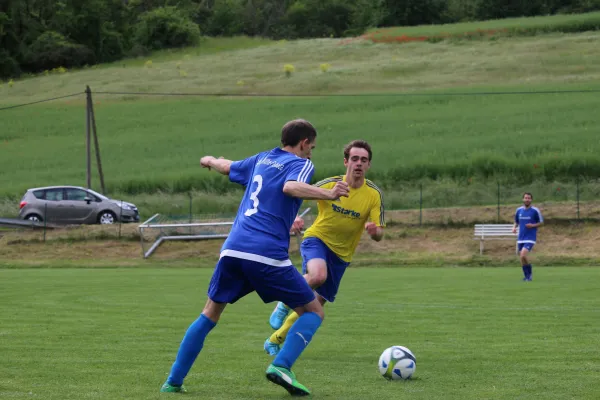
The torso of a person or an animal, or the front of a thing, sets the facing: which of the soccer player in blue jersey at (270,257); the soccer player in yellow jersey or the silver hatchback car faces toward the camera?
the soccer player in yellow jersey

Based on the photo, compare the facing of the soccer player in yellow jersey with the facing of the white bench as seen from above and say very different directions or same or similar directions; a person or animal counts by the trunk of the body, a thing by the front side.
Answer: same or similar directions

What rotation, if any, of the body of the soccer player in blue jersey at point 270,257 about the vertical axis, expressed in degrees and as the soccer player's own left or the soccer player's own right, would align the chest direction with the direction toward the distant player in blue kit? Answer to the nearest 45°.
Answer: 0° — they already face them

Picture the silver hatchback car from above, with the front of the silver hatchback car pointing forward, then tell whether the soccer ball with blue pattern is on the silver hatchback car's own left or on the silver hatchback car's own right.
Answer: on the silver hatchback car's own right

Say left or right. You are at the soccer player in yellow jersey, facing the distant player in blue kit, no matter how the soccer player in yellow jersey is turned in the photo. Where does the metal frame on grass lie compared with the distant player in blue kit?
left

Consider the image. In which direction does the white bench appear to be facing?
toward the camera

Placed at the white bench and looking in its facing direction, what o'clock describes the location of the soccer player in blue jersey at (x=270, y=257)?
The soccer player in blue jersey is roughly at 12 o'clock from the white bench.

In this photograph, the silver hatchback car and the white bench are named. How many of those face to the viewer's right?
1

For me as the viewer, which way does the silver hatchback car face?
facing to the right of the viewer

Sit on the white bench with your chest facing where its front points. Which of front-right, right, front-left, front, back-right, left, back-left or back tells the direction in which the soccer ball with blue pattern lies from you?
front

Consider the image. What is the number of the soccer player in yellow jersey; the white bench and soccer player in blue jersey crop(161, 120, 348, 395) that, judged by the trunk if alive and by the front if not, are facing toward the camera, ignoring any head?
2

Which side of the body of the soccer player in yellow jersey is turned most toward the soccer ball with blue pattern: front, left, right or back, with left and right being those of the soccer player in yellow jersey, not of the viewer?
front

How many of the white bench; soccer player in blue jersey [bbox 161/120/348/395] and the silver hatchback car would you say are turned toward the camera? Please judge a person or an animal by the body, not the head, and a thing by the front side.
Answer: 1

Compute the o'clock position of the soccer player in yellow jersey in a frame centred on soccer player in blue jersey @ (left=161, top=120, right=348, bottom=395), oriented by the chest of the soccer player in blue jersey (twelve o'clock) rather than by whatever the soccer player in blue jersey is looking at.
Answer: The soccer player in yellow jersey is roughly at 11 o'clock from the soccer player in blue jersey.

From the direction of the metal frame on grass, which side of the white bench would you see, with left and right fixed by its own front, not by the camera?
right

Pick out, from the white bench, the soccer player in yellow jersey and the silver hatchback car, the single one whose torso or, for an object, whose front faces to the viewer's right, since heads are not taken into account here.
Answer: the silver hatchback car

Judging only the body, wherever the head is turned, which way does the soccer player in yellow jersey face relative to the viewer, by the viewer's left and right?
facing the viewer

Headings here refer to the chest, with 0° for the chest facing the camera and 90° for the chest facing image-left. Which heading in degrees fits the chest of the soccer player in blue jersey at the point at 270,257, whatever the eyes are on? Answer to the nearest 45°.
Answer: approximately 225°
